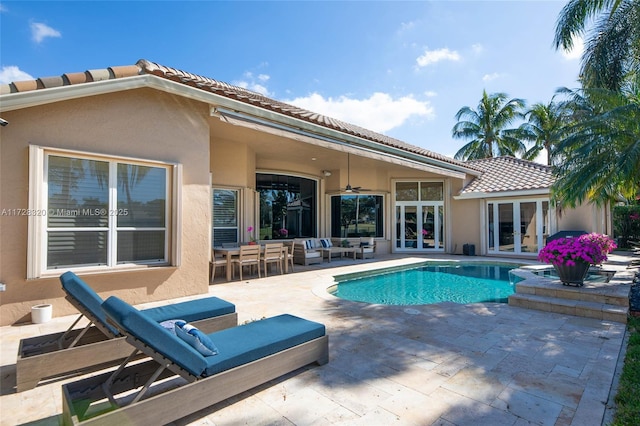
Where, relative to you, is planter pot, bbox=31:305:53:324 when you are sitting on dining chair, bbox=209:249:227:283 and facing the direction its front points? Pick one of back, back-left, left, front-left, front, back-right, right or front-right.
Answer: back-right

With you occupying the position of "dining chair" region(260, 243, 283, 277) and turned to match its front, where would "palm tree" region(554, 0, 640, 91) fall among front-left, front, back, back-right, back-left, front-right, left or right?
right

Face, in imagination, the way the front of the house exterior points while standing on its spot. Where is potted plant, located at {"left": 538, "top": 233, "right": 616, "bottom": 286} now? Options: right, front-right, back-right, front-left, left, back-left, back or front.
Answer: front-left

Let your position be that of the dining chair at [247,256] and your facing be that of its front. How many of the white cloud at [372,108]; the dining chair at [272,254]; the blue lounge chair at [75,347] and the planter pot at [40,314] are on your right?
2

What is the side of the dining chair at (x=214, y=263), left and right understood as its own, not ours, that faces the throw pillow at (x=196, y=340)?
right

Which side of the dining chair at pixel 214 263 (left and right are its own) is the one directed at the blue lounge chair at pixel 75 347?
right

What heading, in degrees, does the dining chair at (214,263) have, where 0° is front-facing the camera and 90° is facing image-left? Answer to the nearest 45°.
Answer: approximately 270°

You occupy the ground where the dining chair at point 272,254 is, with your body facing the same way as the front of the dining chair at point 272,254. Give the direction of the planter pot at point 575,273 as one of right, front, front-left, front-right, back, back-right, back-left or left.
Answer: back-right

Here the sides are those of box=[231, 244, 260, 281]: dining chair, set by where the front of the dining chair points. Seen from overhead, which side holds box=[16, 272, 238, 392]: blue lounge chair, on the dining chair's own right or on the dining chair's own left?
on the dining chair's own left

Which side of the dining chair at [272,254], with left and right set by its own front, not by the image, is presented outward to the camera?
back

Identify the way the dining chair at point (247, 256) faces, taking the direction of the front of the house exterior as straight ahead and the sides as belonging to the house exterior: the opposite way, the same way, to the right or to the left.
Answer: the opposite way
